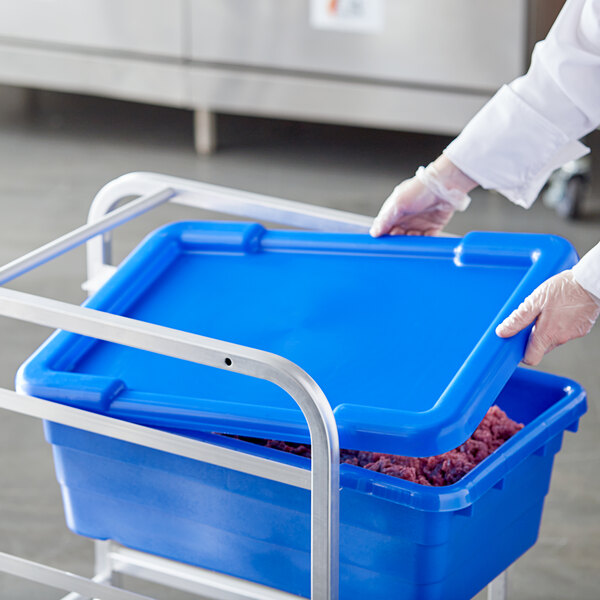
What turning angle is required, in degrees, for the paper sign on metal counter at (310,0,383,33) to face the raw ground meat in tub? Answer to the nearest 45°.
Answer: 0° — it already faces it

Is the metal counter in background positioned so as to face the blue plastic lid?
yes

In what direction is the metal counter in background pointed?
toward the camera

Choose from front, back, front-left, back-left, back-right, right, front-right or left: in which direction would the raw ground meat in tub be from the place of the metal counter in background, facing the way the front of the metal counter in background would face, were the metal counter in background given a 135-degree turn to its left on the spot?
back-right

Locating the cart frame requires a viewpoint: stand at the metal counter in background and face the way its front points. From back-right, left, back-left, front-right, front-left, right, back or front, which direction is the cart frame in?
front

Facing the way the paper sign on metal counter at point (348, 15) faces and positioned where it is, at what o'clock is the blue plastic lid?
The blue plastic lid is roughly at 12 o'clock from the paper sign on metal counter.

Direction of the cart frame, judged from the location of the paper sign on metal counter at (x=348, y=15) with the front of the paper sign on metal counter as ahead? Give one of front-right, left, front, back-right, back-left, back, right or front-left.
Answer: front
